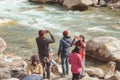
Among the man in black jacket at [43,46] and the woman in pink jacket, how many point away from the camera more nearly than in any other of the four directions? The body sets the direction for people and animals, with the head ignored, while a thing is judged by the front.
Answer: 2

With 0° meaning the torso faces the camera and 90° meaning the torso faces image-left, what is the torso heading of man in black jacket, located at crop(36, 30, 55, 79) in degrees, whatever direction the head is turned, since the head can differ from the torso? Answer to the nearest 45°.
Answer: approximately 180°

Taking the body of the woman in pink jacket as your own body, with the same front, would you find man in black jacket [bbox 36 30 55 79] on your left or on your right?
on your left

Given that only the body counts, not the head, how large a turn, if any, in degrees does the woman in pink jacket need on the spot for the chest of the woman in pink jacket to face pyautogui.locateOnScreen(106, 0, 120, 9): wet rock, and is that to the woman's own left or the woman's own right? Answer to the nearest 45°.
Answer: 0° — they already face it

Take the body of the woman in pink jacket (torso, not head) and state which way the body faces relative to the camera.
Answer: away from the camera

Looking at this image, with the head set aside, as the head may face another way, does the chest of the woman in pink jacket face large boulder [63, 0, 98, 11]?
yes

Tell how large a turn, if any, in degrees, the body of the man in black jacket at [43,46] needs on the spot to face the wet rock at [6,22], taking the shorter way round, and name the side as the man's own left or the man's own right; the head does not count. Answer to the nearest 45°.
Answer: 0° — they already face it
